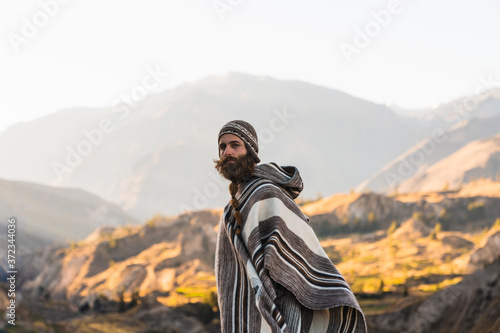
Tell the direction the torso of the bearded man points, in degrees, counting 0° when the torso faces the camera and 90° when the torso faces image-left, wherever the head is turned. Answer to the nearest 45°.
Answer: approximately 45°
